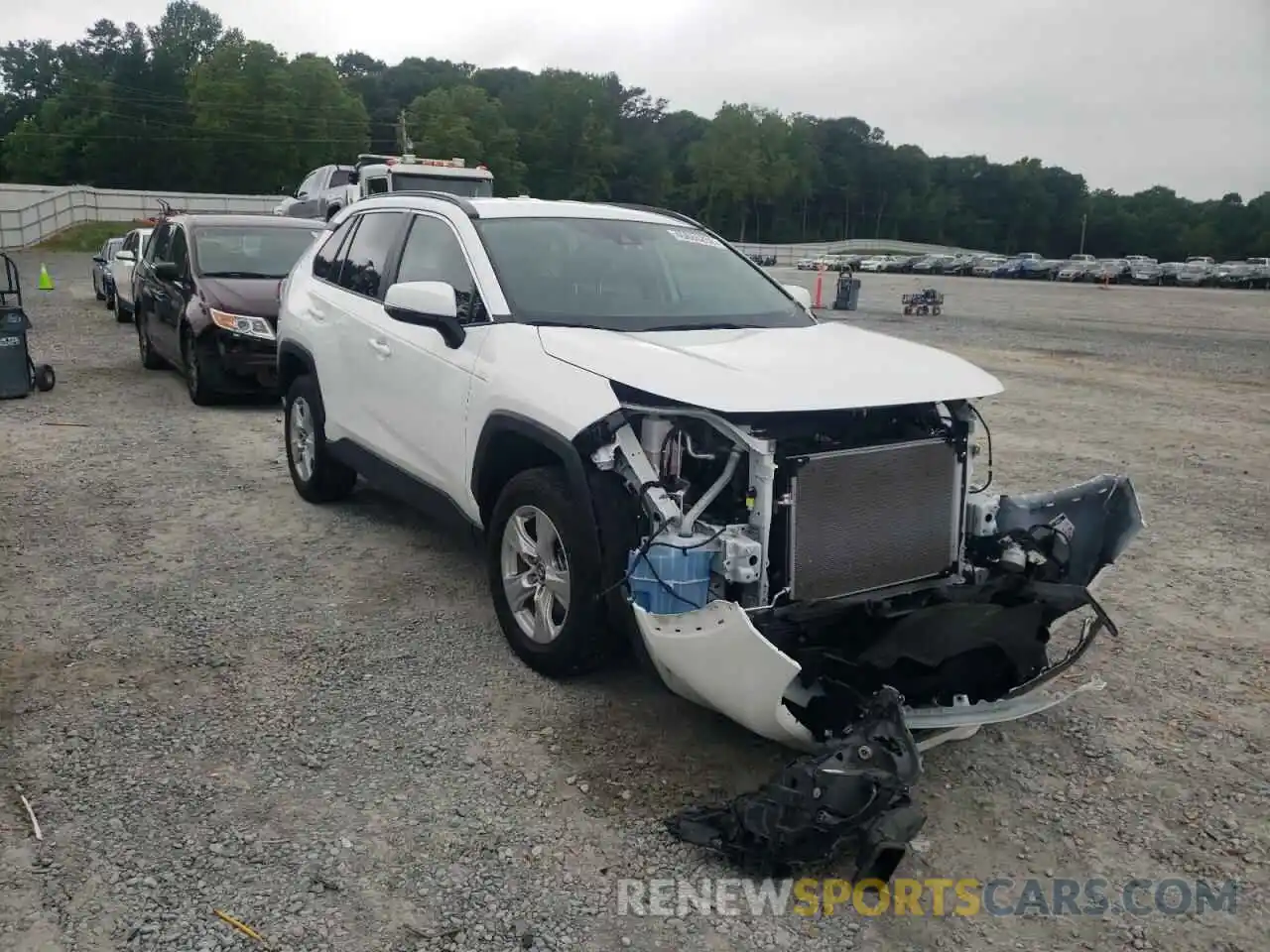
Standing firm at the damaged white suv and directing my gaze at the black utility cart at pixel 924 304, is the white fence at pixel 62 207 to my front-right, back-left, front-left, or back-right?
front-left

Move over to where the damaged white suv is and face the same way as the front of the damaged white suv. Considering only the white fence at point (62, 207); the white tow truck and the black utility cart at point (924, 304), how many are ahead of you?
0

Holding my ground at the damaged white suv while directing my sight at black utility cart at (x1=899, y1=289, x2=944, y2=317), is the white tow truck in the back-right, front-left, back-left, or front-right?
front-left

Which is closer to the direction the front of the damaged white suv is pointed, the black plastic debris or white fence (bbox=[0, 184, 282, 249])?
the black plastic debris

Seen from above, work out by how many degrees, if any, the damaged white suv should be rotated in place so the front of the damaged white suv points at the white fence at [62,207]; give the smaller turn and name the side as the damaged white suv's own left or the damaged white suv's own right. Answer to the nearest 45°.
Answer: approximately 180°

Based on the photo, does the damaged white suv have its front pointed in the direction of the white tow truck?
no

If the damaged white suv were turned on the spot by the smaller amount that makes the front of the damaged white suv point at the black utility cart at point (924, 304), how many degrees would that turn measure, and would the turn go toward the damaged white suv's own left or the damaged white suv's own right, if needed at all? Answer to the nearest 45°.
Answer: approximately 135° to the damaged white suv's own left

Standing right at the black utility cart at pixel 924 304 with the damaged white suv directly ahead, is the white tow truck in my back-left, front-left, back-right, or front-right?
front-right

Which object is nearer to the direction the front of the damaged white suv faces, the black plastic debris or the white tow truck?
the black plastic debris

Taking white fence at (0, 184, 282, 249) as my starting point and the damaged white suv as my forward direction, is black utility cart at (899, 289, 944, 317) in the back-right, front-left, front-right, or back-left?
front-left

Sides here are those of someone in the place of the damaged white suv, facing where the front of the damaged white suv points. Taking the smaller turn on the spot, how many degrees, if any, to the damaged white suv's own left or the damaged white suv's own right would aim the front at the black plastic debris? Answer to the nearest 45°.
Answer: approximately 45° to the damaged white suv's own right
